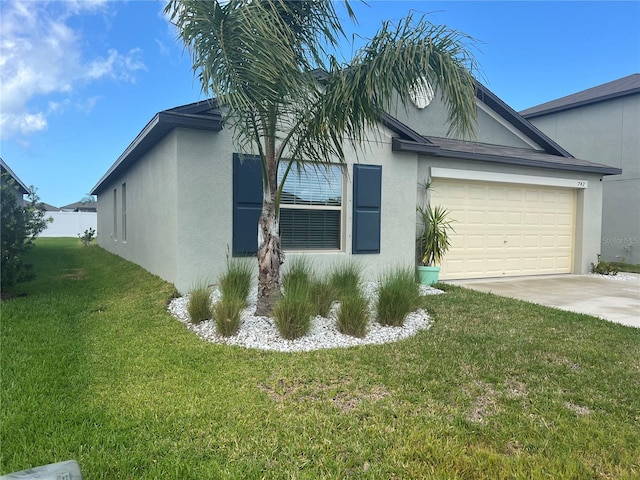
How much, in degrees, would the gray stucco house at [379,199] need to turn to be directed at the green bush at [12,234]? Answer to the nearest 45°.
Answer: approximately 135° to its right

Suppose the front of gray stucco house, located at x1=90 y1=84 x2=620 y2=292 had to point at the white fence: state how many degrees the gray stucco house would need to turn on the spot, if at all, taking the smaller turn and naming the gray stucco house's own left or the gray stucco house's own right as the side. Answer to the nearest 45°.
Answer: approximately 180°

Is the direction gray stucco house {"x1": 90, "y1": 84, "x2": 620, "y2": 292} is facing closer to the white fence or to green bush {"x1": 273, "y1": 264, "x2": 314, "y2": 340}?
the green bush

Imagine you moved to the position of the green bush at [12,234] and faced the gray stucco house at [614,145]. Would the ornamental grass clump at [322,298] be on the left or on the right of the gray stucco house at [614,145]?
right

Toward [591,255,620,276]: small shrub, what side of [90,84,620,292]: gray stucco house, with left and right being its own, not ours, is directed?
left

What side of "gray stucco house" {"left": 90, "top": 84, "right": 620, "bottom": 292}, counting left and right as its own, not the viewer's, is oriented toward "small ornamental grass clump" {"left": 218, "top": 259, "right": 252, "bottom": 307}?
front

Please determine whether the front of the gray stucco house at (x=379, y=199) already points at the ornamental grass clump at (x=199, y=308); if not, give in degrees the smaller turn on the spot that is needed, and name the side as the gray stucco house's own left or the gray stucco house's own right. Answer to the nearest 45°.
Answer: approximately 90° to the gray stucco house's own right

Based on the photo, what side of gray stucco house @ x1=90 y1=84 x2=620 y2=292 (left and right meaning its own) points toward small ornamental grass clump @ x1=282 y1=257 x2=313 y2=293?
front

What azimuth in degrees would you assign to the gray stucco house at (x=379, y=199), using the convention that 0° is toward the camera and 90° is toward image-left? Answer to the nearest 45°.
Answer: approximately 315°
